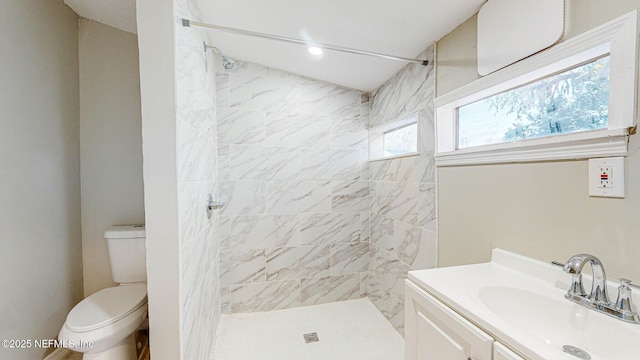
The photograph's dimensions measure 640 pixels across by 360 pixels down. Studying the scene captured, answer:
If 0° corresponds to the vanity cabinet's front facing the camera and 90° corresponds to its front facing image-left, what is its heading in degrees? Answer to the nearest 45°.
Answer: approximately 45°

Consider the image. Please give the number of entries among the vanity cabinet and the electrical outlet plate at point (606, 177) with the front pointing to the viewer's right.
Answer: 0

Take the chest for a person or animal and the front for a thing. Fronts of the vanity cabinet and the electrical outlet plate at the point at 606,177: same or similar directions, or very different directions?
same or similar directions

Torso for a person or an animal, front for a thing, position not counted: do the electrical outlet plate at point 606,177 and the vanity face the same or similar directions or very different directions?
same or similar directions

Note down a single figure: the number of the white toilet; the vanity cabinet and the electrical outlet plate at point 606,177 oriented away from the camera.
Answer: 0

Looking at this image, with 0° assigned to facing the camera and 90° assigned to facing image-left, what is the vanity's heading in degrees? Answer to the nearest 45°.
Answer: approximately 45°

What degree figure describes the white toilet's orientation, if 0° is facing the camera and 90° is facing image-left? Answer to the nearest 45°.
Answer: approximately 45°

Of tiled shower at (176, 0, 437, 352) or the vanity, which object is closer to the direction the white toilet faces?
the vanity

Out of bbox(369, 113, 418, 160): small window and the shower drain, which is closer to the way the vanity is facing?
the shower drain

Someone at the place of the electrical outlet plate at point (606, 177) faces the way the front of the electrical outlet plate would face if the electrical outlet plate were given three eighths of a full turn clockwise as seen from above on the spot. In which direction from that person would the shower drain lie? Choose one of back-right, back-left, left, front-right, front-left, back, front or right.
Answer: left
